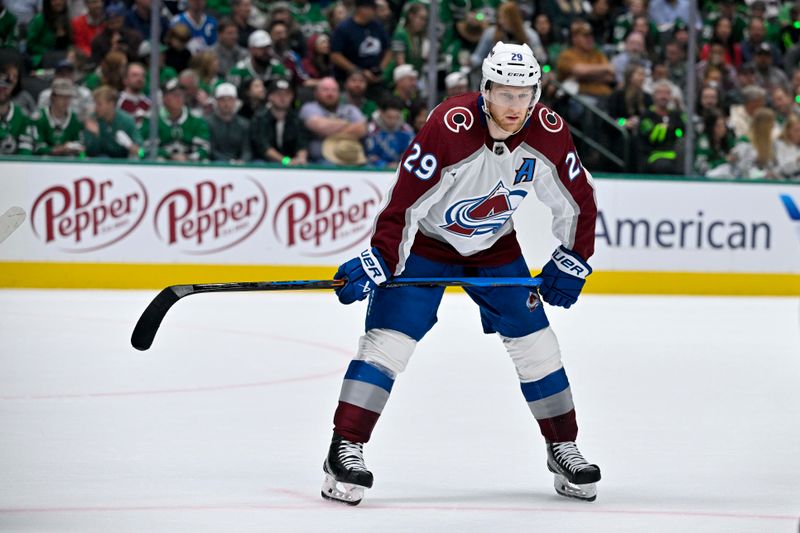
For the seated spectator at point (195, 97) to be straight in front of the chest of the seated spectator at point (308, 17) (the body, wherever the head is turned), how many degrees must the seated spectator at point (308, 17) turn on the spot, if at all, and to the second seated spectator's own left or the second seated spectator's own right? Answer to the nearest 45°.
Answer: approximately 45° to the second seated spectator's own right

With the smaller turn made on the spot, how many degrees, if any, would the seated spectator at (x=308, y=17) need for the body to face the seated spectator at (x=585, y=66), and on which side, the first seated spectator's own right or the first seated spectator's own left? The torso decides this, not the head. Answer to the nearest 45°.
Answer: approximately 90° to the first seated spectator's own left

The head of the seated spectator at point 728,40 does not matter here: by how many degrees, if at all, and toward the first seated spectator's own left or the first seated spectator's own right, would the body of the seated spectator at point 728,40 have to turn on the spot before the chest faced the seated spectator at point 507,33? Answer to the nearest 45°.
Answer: approximately 45° to the first seated spectator's own right

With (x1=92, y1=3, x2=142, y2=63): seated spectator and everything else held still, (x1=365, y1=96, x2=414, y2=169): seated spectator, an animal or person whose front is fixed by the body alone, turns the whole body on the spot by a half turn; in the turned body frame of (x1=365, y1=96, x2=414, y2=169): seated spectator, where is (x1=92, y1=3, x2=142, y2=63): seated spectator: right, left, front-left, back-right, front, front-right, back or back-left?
left

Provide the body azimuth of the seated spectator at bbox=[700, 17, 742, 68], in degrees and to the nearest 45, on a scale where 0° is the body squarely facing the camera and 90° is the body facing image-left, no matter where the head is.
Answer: approximately 0°

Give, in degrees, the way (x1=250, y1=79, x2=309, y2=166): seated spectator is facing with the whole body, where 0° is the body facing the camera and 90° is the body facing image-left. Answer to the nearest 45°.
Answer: approximately 0°

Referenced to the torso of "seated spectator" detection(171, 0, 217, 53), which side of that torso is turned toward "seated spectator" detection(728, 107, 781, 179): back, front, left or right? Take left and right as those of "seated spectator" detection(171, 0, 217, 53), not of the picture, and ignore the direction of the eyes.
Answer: left

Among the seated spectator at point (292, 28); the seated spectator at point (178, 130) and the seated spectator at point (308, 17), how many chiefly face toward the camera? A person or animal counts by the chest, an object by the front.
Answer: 3

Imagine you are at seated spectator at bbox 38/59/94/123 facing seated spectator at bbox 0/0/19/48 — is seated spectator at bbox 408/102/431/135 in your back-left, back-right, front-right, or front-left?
back-right

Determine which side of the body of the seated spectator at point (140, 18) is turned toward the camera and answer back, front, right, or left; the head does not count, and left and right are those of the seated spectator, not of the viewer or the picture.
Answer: front

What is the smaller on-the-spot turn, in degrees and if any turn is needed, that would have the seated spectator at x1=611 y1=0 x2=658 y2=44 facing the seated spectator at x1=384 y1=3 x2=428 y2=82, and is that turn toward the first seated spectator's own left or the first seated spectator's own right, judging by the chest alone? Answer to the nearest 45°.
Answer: approximately 45° to the first seated spectator's own right

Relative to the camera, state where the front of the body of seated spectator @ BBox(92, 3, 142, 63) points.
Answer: toward the camera
